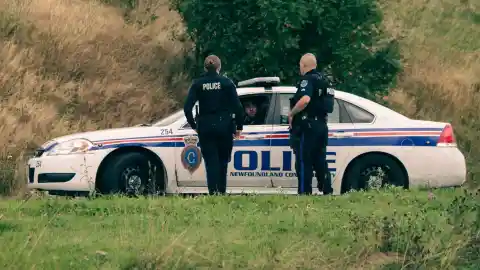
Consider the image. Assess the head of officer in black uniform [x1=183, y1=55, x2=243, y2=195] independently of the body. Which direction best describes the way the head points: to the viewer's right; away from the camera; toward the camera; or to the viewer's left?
away from the camera

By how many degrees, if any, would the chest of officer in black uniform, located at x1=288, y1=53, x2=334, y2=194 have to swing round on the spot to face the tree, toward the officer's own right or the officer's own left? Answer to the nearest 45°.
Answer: approximately 45° to the officer's own right

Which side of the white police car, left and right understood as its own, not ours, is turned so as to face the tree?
right

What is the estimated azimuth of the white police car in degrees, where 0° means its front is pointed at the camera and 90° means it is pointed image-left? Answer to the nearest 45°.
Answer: approximately 90°

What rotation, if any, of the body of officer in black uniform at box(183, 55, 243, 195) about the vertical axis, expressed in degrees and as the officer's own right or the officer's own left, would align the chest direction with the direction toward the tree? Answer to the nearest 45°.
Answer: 0° — they already face it

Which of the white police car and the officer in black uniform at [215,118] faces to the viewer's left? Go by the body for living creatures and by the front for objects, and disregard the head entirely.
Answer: the white police car

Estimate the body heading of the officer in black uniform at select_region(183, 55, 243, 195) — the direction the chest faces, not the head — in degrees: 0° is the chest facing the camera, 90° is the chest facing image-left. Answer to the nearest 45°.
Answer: approximately 180°

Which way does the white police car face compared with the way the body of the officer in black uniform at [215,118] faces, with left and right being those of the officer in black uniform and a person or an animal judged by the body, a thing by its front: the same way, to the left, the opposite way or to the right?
to the left

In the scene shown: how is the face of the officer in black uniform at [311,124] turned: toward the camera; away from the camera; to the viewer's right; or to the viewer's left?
to the viewer's left

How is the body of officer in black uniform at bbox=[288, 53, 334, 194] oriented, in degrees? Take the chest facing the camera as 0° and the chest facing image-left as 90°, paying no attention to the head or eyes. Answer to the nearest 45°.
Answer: approximately 135°

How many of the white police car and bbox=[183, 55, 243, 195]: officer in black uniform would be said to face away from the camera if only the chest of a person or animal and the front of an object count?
1
